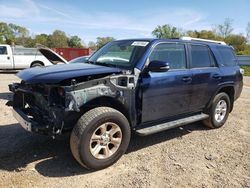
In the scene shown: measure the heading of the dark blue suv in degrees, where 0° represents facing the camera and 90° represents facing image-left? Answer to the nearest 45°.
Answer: approximately 45°

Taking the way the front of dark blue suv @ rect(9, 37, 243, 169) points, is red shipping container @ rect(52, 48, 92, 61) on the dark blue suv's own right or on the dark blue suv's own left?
on the dark blue suv's own right
